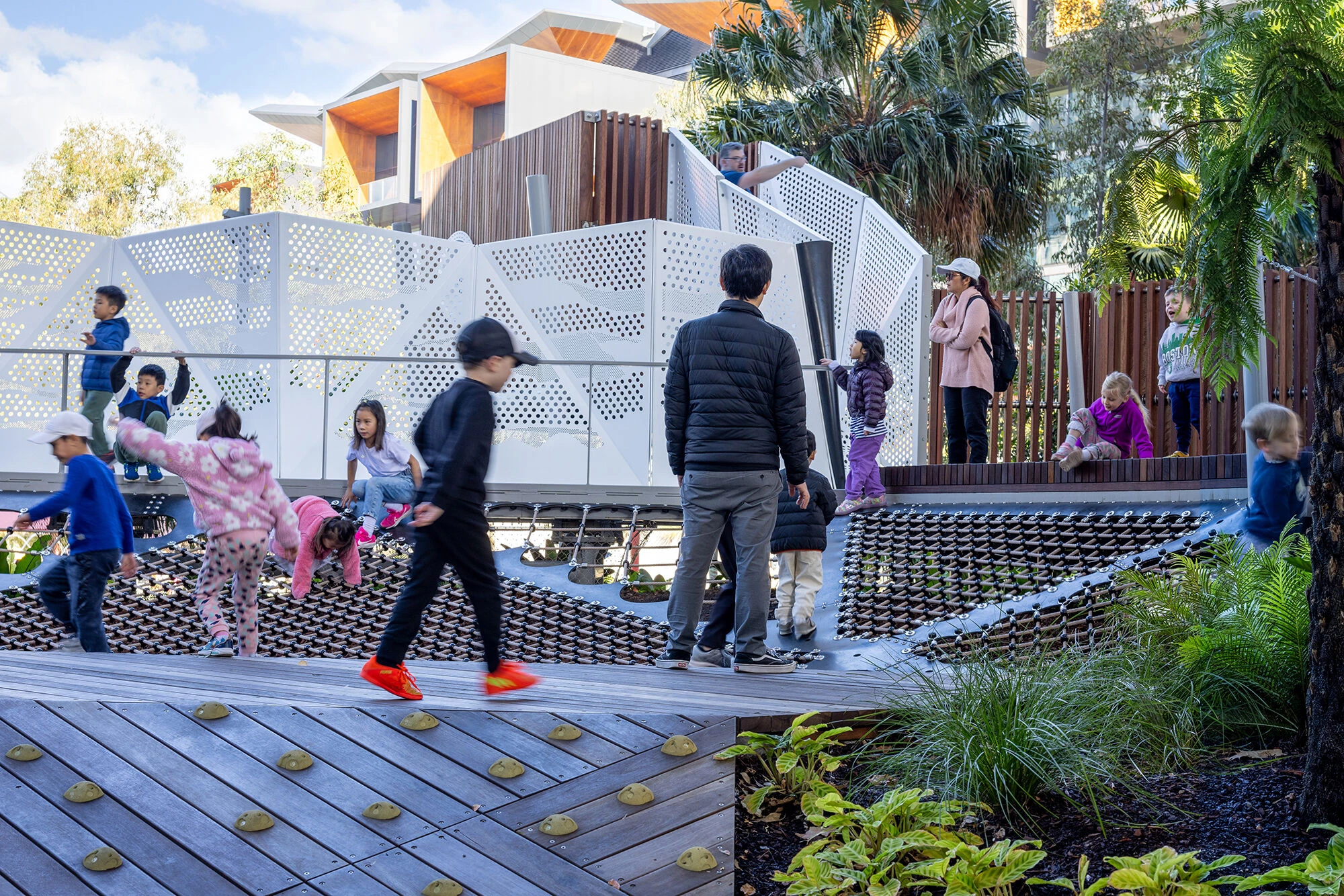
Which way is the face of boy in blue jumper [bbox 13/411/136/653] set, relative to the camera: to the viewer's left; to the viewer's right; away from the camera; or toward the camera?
to the viewer's left

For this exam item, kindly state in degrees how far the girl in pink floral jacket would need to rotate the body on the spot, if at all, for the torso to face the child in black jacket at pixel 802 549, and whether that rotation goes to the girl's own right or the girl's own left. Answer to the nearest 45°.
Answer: approximately 135° to the girl's own right

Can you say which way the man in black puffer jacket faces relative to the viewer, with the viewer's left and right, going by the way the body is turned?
facing away from the viewer

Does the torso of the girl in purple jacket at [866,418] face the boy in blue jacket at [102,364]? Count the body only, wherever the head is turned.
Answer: yes

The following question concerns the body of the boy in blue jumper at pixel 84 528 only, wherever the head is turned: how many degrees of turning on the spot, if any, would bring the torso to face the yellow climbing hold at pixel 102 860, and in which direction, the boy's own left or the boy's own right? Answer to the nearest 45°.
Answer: approximately 90° to the boy's own left

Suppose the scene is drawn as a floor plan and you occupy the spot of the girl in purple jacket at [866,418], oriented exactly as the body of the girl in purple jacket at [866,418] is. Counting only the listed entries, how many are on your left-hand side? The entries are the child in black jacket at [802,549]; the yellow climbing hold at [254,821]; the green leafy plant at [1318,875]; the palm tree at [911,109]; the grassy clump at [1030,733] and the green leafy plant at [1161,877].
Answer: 5

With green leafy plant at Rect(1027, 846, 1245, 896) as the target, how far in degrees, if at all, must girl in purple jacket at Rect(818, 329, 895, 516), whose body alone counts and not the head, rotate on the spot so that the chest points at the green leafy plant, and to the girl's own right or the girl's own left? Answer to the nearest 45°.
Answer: approximately 90° to the girl's own left

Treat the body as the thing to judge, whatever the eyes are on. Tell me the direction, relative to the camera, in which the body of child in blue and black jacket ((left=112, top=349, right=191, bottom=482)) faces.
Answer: toward the camera

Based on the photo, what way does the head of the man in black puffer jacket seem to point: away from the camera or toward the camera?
away from the camera

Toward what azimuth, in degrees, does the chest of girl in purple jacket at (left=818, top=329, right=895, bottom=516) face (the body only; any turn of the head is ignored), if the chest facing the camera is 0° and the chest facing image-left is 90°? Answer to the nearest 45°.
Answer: approximately 90°

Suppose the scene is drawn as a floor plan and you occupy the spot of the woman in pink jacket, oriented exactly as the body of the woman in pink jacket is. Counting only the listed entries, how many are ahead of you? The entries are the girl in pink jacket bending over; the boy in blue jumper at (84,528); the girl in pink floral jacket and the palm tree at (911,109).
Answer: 3

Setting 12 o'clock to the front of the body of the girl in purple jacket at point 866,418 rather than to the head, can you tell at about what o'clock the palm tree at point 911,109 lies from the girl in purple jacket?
The palm tree is roughly at 3 o'clock from the girl in purple jacket.

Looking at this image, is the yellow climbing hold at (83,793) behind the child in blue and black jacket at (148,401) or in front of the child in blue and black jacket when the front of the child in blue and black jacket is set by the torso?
in front

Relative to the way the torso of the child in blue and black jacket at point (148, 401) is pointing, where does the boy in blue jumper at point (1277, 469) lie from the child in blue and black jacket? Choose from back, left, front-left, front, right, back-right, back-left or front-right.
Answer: front-left

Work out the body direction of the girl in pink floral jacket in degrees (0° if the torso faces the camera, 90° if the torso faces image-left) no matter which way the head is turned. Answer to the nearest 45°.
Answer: approximately 135°

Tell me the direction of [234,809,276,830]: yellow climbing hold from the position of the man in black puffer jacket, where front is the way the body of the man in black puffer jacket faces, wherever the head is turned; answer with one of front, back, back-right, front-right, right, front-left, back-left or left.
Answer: back-left
